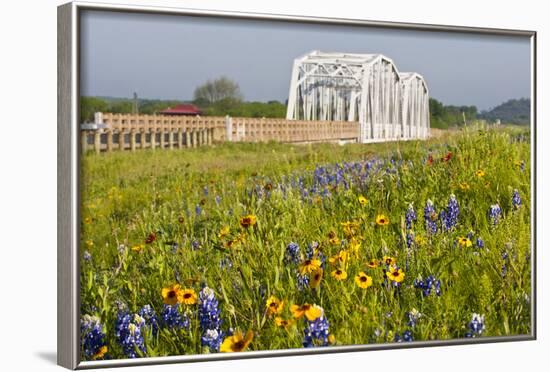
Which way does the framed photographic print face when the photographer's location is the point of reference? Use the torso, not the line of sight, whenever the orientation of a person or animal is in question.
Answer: facing the viewer and to the right of the viewer
